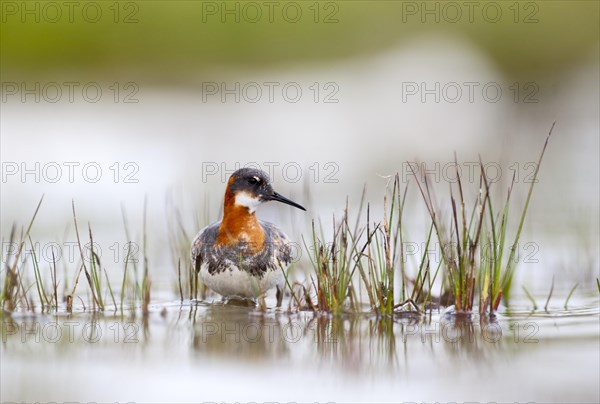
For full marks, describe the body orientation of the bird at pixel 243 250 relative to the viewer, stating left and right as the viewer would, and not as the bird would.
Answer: facing the viewer
